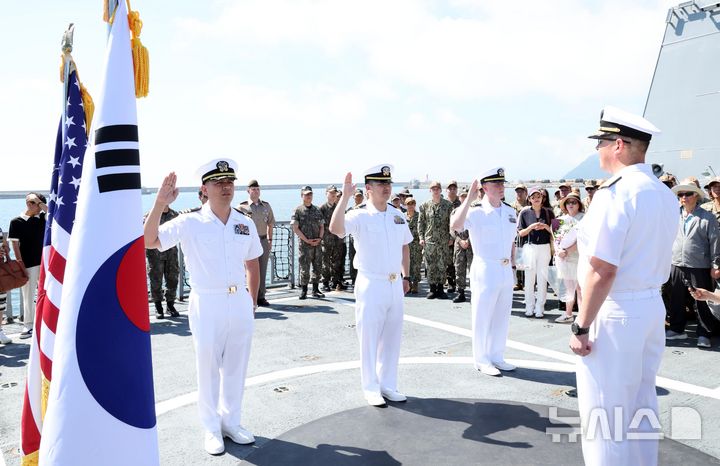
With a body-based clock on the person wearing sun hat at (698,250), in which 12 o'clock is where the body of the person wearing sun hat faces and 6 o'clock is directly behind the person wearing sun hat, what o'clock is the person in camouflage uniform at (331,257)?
The person in camouflage uniform is roughly at 2 o'clock from the person wearing sun hat.

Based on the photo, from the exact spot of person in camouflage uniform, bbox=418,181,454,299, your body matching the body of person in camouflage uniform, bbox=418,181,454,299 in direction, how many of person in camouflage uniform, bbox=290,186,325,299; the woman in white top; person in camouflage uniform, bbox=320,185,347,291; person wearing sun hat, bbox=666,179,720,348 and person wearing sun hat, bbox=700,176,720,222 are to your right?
2

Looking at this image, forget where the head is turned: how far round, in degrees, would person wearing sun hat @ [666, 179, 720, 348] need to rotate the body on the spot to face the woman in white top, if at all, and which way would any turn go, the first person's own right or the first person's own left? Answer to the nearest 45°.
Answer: approximately 45° to the first person's own right

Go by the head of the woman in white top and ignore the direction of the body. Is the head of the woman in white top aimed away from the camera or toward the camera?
toward the camera

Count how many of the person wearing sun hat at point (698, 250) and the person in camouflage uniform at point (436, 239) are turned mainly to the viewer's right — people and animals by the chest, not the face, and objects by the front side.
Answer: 0

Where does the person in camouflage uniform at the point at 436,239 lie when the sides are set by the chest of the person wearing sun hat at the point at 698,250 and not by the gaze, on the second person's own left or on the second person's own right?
on the second person's own right

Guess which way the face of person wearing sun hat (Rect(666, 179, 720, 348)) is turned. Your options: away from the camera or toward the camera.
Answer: toward the camera

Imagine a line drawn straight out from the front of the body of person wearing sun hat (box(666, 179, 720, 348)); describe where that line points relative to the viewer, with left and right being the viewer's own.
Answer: facing the viewer and to the left of the viewer

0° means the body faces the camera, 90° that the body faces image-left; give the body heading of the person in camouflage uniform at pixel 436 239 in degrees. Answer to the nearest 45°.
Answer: approximately 0°

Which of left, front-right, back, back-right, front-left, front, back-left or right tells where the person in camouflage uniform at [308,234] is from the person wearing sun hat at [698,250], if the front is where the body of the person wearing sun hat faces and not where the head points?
front-right
